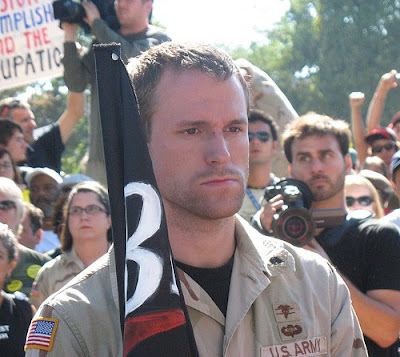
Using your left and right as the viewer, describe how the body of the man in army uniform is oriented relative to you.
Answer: facing the viewer and to the right of the viewer

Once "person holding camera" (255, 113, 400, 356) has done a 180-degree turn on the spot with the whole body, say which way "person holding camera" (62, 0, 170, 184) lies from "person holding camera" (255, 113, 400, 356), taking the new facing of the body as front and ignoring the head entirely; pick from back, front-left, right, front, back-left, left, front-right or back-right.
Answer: left

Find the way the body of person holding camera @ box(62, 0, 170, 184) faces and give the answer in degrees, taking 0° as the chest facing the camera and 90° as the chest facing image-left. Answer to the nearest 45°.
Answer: approximately 45°

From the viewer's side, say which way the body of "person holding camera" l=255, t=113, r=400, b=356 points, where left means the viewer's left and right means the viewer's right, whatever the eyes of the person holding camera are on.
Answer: facing the viewer and to the left of the viewer

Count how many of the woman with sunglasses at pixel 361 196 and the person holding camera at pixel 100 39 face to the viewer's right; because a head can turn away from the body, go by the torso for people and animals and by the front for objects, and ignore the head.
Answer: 0

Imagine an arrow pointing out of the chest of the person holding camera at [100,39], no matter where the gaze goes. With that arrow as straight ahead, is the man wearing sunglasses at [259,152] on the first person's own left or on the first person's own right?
on the first person's own left

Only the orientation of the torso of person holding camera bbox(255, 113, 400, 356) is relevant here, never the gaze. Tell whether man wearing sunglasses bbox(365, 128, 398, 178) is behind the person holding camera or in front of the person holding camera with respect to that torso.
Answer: behind
